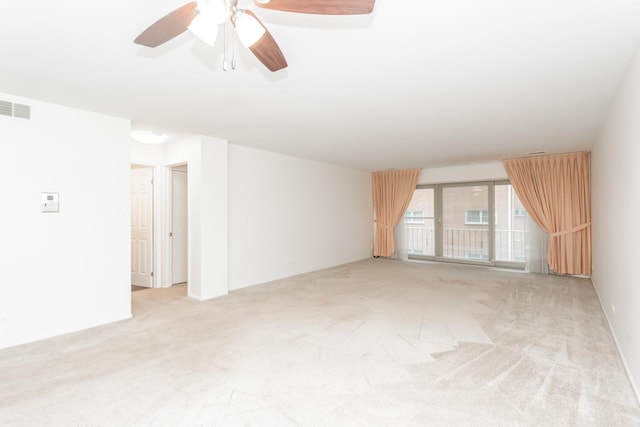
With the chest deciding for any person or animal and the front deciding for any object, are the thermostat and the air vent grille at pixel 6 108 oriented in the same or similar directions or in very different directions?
same or similar directions

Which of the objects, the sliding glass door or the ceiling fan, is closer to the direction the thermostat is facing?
the ceiling fan

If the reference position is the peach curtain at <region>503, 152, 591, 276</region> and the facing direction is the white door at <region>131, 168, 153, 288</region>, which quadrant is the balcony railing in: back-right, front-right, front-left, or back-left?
front-right

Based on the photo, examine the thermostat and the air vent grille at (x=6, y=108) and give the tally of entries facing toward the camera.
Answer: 2

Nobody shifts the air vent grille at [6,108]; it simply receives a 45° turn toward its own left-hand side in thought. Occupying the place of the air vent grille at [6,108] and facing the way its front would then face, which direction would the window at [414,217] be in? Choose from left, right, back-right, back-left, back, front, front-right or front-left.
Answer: front-left

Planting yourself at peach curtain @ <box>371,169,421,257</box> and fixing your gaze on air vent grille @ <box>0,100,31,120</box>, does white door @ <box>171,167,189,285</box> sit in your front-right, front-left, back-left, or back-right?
front-right

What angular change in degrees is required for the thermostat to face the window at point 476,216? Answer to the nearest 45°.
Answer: approximately 90° to its left

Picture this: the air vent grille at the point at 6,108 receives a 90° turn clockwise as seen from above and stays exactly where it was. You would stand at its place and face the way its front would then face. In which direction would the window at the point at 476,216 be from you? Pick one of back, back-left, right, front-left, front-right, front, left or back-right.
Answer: back

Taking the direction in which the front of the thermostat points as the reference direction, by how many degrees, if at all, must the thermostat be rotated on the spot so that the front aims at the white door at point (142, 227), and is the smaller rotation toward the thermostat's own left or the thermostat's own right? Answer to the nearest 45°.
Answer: approximately 135° to the thermostat's own left

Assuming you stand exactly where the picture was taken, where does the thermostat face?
facing the viewer
